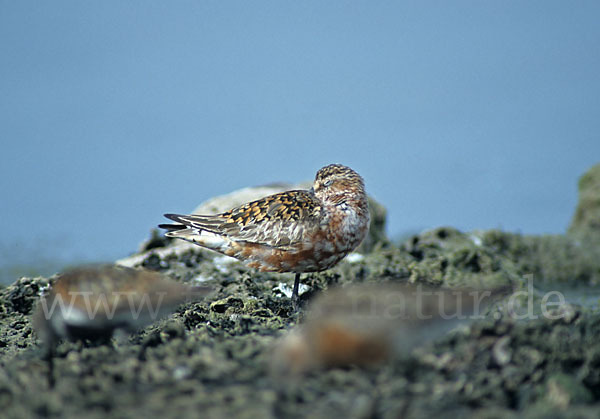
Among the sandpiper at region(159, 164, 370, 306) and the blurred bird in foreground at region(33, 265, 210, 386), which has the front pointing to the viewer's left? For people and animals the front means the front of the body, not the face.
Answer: the blurred bird in foreground

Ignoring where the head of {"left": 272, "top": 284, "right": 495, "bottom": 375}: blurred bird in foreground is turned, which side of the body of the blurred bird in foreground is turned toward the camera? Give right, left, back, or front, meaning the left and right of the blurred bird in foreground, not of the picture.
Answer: left

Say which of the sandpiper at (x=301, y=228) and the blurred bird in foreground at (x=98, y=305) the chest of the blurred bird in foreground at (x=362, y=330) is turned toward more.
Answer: the blurred bird in foreground

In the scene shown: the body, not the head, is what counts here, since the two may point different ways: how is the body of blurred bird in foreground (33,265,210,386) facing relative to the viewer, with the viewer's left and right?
facing to the left of the viewer

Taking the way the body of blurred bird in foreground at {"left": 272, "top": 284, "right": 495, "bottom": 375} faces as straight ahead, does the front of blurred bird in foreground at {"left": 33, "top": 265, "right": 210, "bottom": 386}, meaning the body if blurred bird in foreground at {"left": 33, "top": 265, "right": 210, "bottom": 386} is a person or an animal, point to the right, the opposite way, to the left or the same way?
the same way

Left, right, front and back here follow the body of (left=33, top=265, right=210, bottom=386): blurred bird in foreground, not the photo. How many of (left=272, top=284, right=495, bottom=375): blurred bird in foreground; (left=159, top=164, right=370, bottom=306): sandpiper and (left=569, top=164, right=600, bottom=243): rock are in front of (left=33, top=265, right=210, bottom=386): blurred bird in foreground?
0

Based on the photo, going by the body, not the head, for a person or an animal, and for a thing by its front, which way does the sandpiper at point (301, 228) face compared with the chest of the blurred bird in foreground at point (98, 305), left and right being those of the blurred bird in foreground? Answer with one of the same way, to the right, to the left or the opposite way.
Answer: the opposite way

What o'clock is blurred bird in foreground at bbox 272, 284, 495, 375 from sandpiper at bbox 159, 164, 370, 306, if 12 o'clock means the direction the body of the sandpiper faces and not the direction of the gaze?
The blurred bird in foreground is roughly at 3 o'clock from the sandpiper.

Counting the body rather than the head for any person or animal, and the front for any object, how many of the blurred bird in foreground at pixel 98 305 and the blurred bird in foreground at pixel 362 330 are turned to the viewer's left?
2

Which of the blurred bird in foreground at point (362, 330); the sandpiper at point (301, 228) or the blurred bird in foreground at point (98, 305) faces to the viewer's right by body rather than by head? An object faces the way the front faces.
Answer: the sandpiper

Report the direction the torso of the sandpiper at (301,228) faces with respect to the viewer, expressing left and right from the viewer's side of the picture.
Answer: facing to the right of the viewer

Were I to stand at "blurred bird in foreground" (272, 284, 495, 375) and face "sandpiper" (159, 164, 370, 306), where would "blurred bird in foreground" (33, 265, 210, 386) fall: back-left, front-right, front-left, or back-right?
front-left

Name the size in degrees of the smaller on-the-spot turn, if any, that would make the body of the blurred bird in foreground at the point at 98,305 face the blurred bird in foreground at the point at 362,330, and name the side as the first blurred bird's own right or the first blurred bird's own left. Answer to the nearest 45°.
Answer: approximately 135° to the first blurred bird's own left

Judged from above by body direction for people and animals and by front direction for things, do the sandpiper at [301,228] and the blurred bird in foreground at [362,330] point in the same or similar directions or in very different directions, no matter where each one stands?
very different directions

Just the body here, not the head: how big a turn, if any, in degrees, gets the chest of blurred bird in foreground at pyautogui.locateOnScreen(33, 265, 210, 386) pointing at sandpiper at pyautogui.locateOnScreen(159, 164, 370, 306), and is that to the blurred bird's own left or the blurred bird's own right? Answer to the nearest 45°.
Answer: approximately 135° to the blurred bird's own right

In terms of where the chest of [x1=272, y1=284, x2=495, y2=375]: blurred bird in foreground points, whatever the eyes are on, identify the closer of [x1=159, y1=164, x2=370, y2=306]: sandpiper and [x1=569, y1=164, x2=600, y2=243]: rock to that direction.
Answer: the sandpiper
